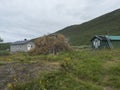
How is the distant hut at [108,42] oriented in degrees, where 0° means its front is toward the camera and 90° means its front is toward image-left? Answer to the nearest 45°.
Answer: approximately 45°
